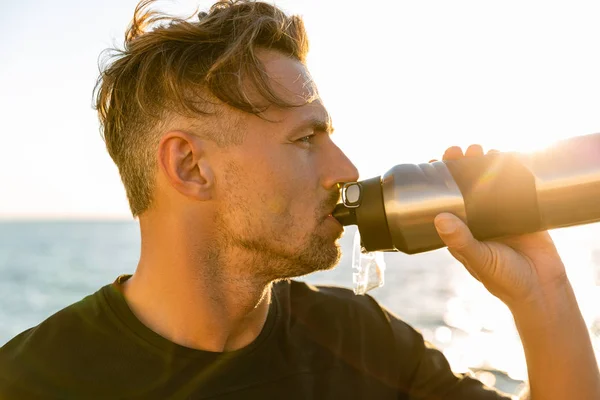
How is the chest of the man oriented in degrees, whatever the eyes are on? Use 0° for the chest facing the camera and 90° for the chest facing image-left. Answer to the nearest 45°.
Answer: approximately 315°

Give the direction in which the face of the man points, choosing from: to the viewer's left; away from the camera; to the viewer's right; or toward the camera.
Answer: to the viewer's right
